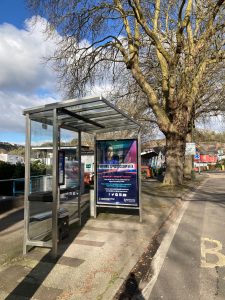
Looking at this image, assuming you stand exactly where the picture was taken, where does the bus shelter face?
facing the viewer and to the right of the viewer
